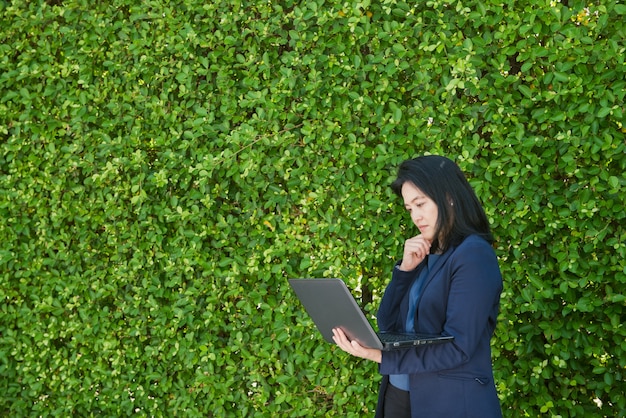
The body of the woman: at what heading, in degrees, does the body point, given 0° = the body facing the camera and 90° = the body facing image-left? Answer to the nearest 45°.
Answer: approximately 45°
